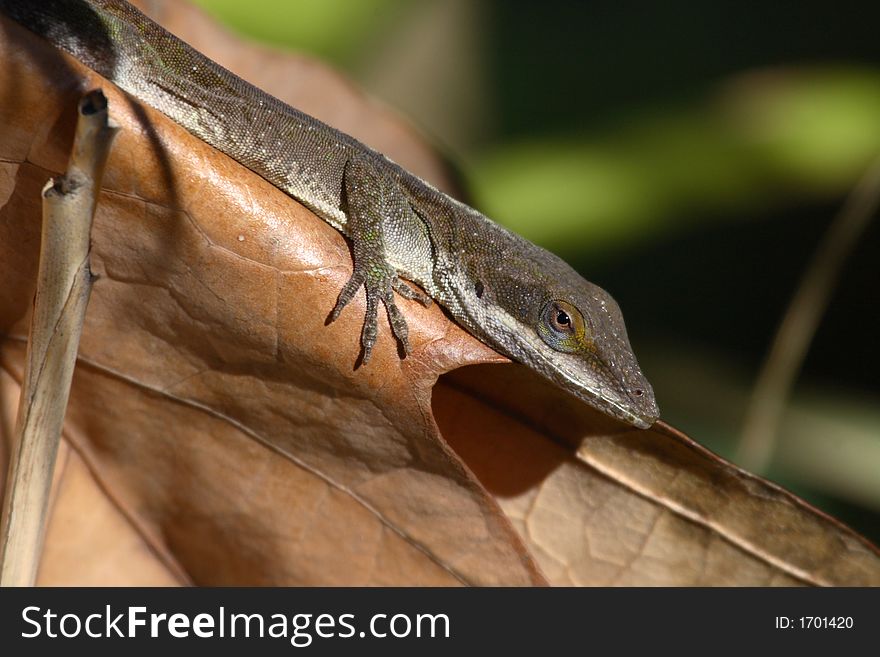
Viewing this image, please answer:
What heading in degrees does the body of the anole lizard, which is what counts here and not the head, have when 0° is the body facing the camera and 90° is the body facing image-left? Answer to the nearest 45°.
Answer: approximately 270°

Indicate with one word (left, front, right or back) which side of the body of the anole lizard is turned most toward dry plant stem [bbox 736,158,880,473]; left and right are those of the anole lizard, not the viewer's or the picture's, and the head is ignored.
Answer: front
